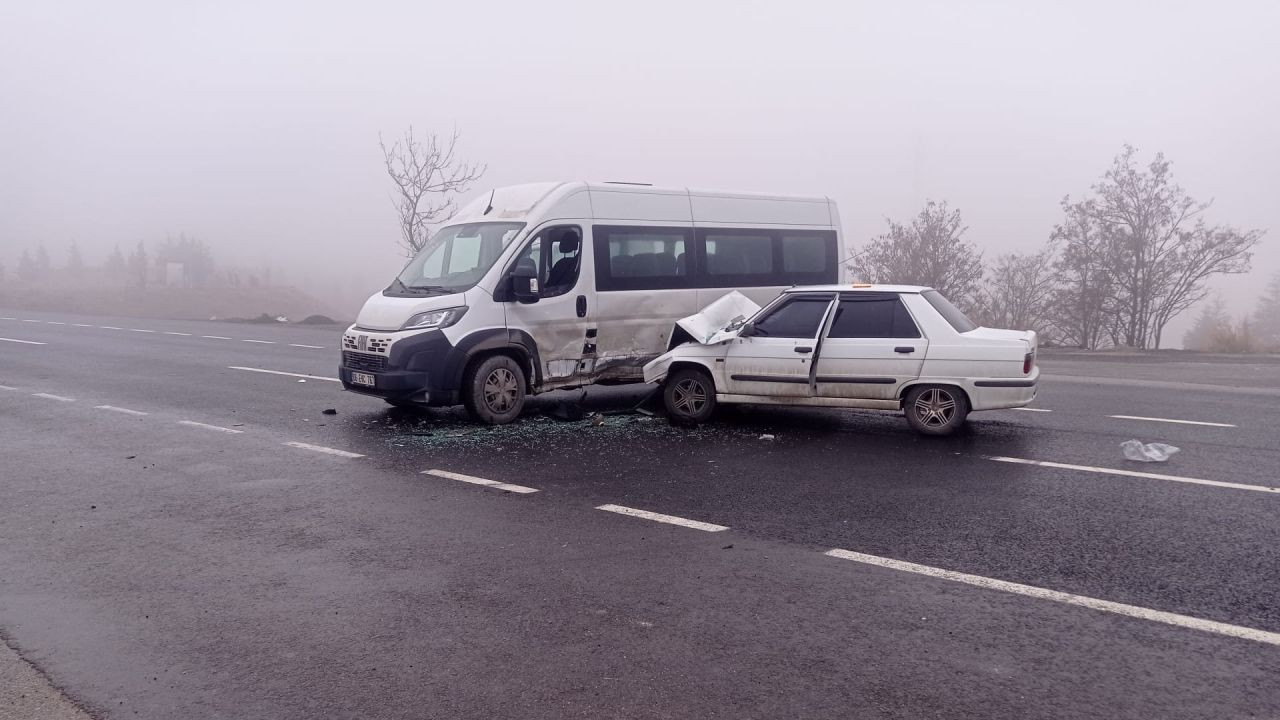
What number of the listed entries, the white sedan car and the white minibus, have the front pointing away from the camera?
0

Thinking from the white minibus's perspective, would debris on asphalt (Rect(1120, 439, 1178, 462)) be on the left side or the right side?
on its left

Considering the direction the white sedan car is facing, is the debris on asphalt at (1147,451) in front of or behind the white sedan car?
behind

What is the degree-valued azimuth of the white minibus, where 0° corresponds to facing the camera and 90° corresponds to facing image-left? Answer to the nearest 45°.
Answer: approximately 45°

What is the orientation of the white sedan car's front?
to the viewer's left

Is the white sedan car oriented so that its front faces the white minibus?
yes
